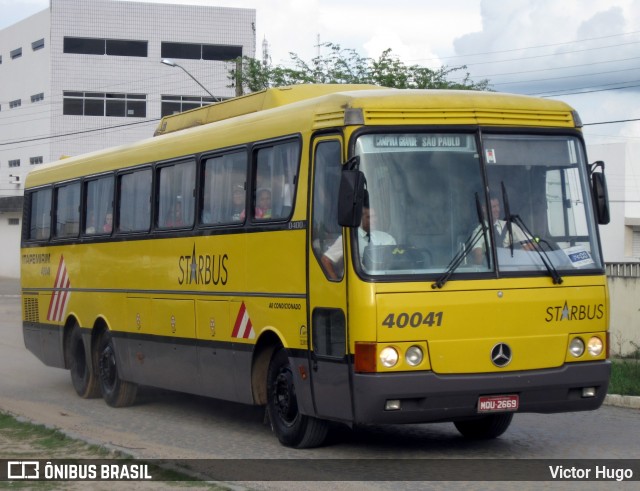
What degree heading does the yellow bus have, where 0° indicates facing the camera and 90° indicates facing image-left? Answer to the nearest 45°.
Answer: approximately 315°

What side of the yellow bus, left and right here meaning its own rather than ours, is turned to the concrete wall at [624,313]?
left
